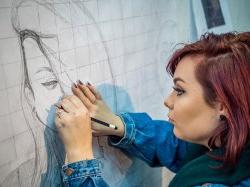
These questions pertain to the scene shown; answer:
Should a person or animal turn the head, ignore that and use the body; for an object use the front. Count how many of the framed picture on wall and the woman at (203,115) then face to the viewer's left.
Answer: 1

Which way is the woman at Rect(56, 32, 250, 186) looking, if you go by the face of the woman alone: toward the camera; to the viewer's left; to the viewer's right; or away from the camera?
to the viewer's left

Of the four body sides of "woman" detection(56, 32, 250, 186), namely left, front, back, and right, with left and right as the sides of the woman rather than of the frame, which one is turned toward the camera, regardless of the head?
left

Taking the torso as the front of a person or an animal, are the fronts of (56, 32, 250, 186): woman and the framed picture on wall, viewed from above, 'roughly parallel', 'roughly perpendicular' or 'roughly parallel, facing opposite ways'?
roughly perpendicular
